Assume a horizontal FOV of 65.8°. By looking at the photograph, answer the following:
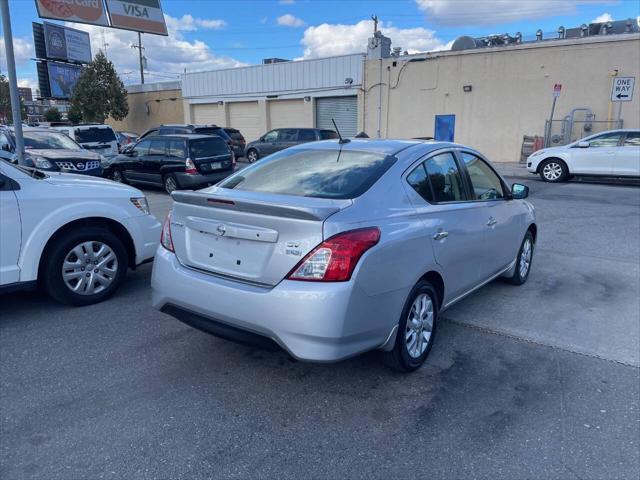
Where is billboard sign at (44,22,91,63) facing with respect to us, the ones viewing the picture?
facing the viewer and to the right of the viewer

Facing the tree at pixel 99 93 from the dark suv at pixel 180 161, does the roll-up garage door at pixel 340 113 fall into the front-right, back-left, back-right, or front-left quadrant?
front-right

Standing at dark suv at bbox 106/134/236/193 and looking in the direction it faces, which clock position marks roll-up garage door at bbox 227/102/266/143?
The roll-up garage door is roughly at 2 o'clock from the dark suv.

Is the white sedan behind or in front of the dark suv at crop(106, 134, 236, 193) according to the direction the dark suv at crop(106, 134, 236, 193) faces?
behind

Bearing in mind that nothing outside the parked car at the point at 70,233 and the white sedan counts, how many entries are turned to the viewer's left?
1

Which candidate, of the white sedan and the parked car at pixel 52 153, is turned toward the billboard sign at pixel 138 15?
the white sedan

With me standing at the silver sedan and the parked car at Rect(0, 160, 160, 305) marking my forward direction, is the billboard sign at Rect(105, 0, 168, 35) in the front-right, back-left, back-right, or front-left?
front-right

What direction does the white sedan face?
to the viewer's left

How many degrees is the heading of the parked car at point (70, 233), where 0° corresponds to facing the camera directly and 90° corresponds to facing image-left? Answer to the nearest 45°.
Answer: approximately 270°

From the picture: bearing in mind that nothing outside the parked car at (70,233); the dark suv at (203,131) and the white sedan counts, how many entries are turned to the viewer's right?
1

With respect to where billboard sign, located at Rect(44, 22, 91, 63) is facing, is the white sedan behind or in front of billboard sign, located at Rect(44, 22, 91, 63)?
in front

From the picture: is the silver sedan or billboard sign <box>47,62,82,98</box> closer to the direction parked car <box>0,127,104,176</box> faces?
the silver sedan

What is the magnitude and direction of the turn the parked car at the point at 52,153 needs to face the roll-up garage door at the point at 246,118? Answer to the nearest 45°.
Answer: approximately 90° to its left

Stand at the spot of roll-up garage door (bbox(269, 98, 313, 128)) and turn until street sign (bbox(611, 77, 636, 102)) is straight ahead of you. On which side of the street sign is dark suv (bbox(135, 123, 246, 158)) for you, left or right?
right

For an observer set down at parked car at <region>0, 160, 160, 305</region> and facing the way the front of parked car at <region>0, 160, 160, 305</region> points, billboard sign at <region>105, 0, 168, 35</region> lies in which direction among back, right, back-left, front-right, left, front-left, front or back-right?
left

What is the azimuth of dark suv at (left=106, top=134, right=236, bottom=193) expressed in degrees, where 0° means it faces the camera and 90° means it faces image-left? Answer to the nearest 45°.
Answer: approximately 135°

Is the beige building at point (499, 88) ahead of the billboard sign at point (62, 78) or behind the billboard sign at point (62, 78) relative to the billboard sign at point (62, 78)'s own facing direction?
ahead

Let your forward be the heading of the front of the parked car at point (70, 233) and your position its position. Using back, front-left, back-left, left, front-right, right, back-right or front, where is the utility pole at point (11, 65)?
left
